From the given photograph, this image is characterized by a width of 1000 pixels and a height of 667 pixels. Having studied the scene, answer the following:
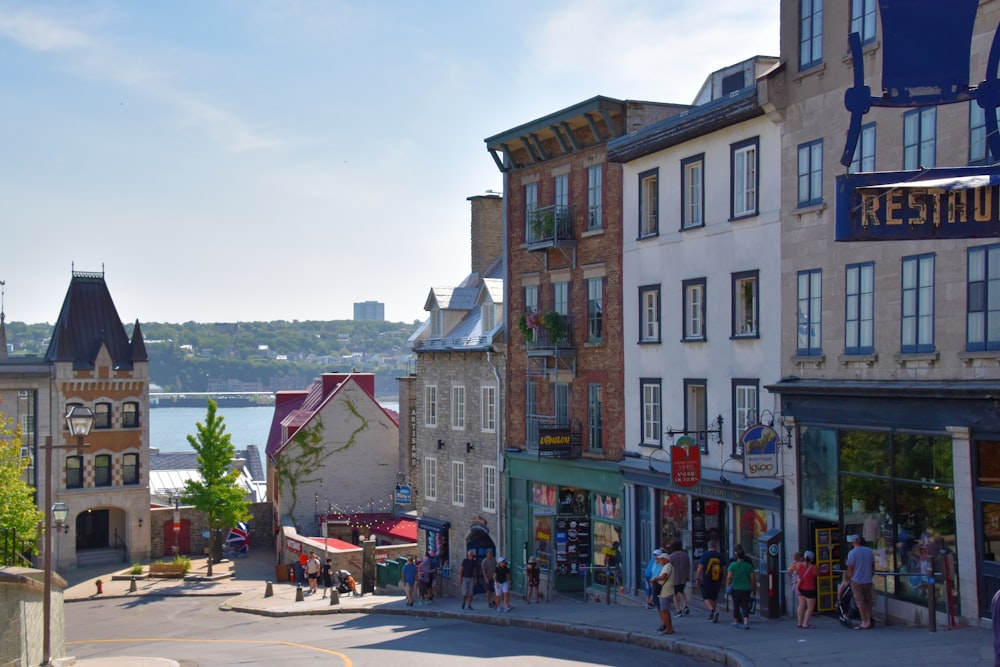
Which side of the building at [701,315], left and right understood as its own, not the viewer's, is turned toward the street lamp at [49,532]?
front

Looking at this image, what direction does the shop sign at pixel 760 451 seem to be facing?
toward the camera

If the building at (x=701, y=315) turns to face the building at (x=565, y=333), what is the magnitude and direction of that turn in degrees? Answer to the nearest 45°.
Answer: approximately 90° to its right

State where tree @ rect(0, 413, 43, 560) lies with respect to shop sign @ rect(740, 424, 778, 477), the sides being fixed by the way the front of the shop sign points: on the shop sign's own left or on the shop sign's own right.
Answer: on the shop sign's own right

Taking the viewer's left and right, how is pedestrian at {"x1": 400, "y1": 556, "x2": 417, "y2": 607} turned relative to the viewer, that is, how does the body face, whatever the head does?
facing the viewer

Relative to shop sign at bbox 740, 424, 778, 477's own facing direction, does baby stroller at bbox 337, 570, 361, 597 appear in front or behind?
behind

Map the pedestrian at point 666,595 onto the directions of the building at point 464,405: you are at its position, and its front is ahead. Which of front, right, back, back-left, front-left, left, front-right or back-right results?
front-left

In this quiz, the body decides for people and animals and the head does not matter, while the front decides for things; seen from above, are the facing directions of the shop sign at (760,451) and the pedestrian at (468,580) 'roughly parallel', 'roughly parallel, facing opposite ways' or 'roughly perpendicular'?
roughly parallel

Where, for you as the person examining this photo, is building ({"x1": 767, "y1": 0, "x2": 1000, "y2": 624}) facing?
facing the viewer and to the left of the viewer

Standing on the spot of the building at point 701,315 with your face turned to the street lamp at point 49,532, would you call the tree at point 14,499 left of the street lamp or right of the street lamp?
right

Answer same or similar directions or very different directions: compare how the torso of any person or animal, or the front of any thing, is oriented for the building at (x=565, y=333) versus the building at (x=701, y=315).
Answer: same or similar directions

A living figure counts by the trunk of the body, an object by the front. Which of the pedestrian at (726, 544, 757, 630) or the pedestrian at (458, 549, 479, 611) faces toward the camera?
the pedestrian at (458, 549, 479, 611)

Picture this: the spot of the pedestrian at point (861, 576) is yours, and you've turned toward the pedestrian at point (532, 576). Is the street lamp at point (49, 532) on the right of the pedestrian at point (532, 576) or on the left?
left
